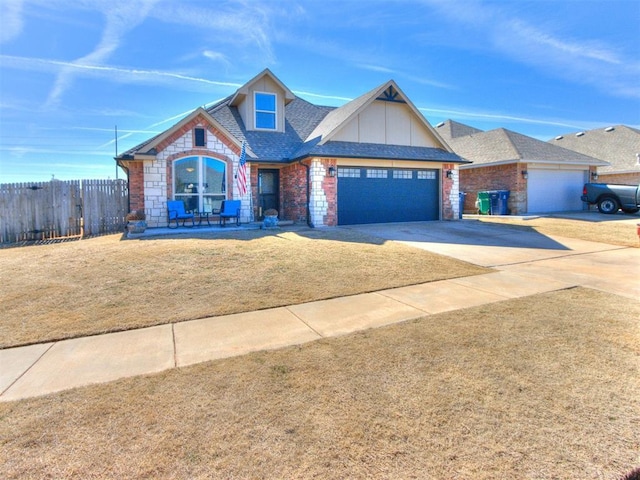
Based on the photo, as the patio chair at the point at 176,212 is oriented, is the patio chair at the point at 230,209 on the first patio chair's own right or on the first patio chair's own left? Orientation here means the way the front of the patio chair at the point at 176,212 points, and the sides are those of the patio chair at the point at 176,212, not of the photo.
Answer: on the first patio chair's own left

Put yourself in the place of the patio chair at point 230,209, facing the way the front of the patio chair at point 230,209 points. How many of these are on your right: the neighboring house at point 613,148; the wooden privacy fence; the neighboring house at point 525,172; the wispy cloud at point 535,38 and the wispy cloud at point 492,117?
1

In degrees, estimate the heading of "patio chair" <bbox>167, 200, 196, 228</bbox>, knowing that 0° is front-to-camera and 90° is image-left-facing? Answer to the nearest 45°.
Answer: approximately 315°

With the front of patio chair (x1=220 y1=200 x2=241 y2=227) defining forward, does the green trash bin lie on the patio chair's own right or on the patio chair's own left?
on the patio chair's own left

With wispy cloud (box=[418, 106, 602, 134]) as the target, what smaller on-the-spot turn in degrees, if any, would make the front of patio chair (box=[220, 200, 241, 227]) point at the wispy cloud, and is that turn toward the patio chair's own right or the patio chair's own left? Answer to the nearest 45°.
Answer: approximately 135° to the patio chair's own left

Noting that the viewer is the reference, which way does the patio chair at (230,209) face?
facing the viewer
